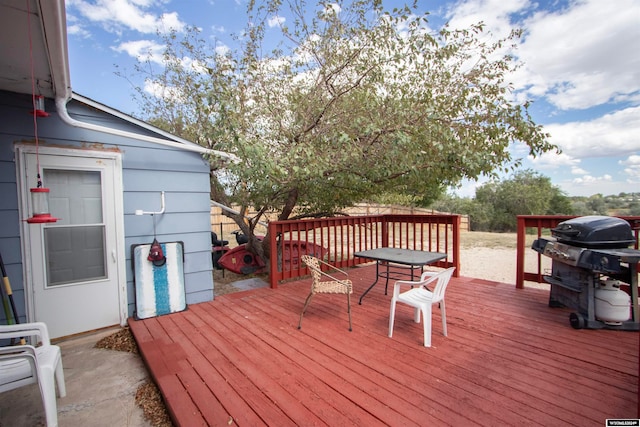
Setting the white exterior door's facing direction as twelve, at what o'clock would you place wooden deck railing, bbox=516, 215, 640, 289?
The wooden deck railing is roughly at 10 o'clock from the white exterior door.

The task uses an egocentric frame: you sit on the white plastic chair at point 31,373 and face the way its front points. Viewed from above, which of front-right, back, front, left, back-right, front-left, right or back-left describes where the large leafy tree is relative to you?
left

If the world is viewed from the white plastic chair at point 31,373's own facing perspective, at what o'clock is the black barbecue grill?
The black barbecue grill is roughly at 10 o'clock from the white plastic chair.

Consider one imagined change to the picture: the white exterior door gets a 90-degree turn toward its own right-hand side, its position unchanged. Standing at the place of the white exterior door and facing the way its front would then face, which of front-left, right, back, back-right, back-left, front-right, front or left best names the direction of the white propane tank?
back-left

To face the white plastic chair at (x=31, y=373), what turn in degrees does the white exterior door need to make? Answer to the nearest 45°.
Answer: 0° — it already faces it

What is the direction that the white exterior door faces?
toward the camera

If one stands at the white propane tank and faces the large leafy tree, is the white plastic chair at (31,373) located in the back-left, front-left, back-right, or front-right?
front-left

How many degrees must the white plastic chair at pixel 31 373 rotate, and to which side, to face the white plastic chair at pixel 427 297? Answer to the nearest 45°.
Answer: approximately 45° to its left

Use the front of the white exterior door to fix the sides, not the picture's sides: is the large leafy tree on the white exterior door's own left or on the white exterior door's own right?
on the white exterior door's own left
